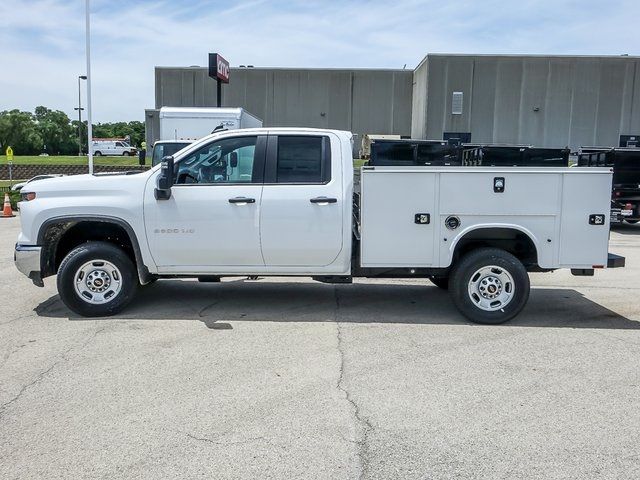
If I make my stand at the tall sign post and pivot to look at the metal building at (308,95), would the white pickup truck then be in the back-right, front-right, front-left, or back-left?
back-right

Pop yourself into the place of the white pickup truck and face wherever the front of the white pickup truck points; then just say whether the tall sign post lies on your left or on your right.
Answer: on your right

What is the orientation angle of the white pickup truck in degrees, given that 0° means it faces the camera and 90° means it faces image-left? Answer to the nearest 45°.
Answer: approximately 90°

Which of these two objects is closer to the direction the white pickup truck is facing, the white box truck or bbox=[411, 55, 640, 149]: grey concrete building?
the white box truck

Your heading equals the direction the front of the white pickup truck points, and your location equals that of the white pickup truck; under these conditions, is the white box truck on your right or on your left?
on your right

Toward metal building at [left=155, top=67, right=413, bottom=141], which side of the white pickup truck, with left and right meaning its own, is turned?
right
